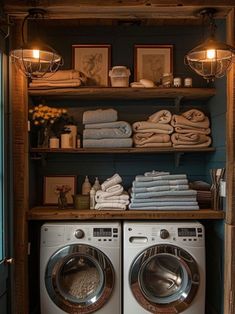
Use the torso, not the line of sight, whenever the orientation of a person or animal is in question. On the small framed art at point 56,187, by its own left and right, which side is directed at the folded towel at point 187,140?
left

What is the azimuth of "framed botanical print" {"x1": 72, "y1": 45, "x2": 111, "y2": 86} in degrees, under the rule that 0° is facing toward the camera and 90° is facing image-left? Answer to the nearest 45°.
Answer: approximately 0°

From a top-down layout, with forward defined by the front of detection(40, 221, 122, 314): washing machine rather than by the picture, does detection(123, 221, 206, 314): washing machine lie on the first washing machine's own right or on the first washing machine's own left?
on the first washing machine's own left

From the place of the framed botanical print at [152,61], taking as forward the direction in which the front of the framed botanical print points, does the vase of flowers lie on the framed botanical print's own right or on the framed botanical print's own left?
on the framed botanical print's own right
